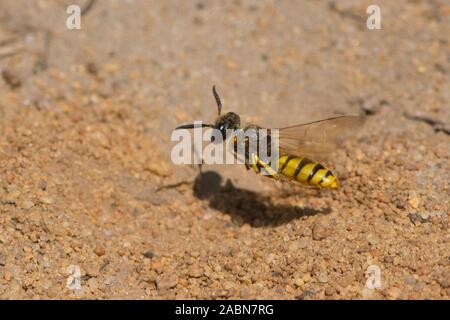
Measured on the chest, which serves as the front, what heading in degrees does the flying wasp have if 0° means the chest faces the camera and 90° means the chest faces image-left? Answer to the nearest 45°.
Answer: approximately 90°
